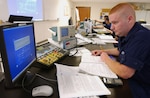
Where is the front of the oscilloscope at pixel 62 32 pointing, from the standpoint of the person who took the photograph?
facing the viewer and to the right of the viewer

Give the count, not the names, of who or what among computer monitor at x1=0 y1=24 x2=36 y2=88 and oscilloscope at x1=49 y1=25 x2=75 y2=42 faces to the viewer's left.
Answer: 0

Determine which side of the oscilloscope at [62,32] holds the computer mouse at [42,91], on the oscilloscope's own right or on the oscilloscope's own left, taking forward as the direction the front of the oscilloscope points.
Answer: on the oscilloscope's own right

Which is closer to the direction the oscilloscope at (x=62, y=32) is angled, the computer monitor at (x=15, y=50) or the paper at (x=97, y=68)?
the paper

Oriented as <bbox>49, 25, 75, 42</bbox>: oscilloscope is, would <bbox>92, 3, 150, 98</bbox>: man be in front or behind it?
in front

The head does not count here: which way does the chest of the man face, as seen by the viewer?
to the viewer's left

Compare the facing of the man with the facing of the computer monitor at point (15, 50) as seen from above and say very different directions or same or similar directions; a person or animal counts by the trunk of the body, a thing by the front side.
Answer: very different directions

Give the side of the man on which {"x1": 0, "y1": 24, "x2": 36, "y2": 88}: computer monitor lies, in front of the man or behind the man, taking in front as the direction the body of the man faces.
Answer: in front
